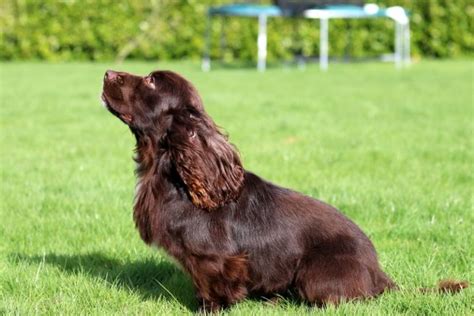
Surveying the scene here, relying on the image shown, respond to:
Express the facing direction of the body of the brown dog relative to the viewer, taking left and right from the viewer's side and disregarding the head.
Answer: facing to the left of the viewer
